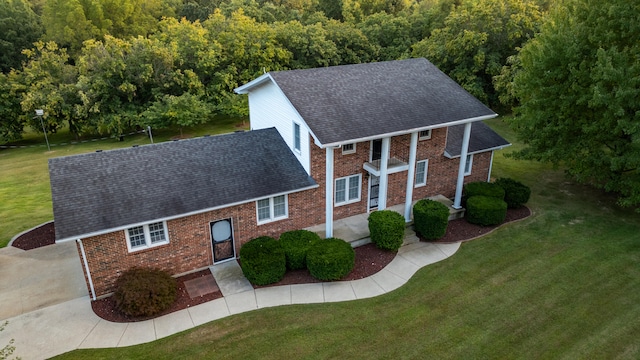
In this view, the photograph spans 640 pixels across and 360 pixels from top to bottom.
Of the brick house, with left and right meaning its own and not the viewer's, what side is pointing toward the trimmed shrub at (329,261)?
front

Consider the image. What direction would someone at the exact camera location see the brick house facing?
facing the viewer and to the right of the viewer

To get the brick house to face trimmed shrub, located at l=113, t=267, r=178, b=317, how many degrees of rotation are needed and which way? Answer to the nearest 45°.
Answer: approximately 90° to its right

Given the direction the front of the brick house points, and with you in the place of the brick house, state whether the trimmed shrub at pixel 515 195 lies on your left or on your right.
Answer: on your left

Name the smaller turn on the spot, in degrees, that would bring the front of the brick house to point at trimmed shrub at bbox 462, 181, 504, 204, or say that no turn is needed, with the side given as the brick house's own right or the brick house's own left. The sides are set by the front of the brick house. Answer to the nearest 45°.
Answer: approximately 45° to the brick house's own left

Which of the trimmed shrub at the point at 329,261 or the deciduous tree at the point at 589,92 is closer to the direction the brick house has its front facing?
the trimmed shrub
